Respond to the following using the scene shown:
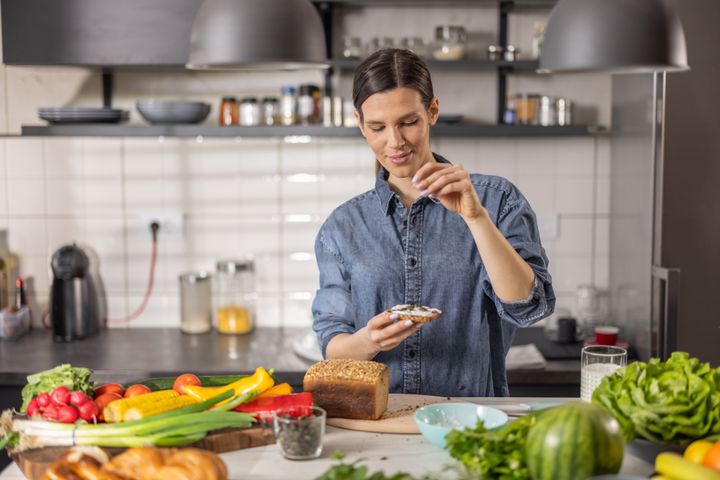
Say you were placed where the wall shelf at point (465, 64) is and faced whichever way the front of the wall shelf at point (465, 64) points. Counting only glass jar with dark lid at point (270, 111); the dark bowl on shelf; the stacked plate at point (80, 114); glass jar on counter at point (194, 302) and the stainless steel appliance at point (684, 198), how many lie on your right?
4

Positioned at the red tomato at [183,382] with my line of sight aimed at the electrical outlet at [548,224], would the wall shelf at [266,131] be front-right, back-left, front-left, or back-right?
front-left

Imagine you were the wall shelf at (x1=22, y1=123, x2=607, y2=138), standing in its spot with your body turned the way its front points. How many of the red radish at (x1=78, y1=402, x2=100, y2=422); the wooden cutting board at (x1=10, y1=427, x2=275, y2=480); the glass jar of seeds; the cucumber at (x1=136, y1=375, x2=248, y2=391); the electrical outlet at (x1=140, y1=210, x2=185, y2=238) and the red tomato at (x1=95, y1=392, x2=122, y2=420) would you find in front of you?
5

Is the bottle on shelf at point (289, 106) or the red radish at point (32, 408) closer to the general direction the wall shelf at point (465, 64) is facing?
the red radish

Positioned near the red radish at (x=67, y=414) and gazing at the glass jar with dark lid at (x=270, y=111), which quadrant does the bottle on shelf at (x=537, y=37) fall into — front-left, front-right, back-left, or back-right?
front-right

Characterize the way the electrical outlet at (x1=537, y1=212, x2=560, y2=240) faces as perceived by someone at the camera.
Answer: facing the viewer

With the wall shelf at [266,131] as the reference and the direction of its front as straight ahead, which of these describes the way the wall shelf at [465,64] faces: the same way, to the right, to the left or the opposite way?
the same way

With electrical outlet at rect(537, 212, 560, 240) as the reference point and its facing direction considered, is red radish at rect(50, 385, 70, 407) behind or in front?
in front

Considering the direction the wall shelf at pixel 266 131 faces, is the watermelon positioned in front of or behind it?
in front

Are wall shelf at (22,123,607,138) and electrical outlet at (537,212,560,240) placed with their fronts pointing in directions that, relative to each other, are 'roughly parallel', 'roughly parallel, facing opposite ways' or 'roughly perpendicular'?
roughly parallel

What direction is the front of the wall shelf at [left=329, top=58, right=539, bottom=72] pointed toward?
toward the camera

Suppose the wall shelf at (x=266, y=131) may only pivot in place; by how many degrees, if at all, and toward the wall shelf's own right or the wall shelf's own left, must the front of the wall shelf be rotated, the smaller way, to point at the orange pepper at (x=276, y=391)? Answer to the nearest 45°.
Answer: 0° — it already faces it

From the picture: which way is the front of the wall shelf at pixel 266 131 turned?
toward the camera

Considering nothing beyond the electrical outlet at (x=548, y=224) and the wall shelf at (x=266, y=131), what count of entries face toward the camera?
2

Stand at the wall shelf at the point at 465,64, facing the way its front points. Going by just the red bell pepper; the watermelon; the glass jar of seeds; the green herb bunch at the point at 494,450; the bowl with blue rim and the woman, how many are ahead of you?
6

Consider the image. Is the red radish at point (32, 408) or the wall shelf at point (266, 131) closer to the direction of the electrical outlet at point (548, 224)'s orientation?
the red radish

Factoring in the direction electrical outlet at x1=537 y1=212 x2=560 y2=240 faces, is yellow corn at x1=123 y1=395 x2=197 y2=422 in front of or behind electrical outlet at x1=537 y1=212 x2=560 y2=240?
in front

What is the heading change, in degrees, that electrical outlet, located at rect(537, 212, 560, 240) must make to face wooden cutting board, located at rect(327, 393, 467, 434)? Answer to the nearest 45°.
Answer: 0° — it already faces it
